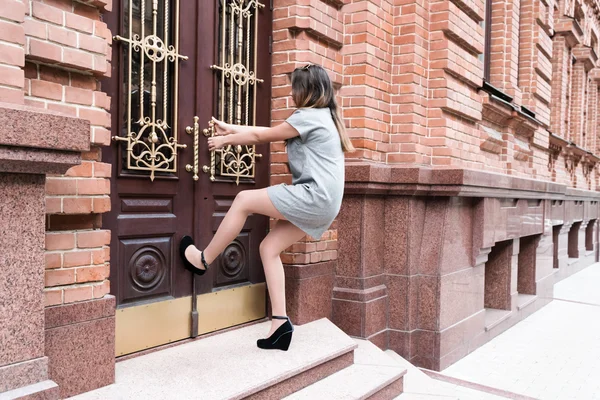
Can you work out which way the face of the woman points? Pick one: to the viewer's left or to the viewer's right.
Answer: to the viewer's left

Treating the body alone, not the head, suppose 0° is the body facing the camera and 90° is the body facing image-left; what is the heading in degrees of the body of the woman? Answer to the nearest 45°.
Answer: approximately 90°
